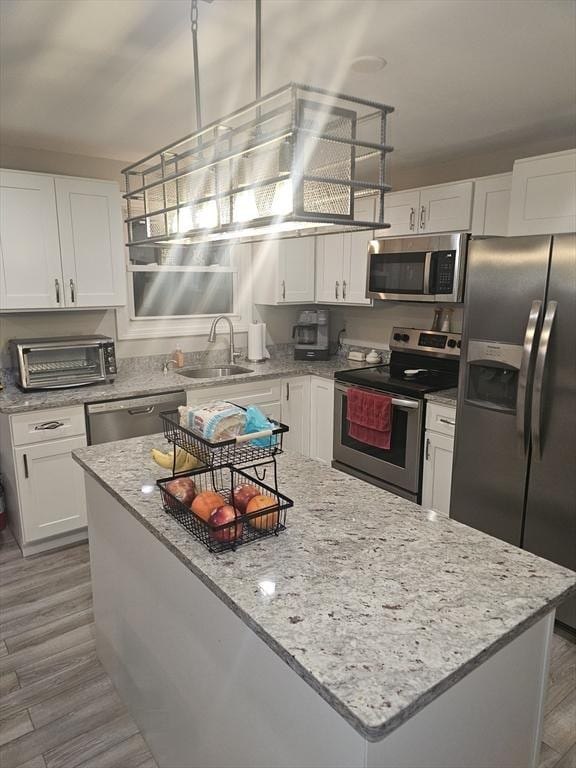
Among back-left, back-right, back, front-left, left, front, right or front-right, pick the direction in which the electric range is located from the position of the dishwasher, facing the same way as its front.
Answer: front-left

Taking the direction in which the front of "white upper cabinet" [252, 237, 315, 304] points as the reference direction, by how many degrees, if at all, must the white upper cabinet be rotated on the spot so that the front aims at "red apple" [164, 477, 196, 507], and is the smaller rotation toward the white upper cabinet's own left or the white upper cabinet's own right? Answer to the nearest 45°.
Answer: approximately 45° to the white upper cabinet's own right

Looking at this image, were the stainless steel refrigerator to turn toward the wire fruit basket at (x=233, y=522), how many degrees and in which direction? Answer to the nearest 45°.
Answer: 0° — it already faces it

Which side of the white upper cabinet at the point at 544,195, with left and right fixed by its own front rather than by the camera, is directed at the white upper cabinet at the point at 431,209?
right

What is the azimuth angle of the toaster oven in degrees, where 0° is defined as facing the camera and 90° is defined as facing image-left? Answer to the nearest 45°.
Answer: approximately 0°

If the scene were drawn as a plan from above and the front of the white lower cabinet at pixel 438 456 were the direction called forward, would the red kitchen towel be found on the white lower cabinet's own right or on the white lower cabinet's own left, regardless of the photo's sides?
on the white lower cabinet's own right

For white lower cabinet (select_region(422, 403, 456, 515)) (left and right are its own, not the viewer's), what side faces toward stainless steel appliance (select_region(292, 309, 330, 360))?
right

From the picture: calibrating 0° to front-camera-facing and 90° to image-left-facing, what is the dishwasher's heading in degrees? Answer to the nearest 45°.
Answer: approximately 315°
